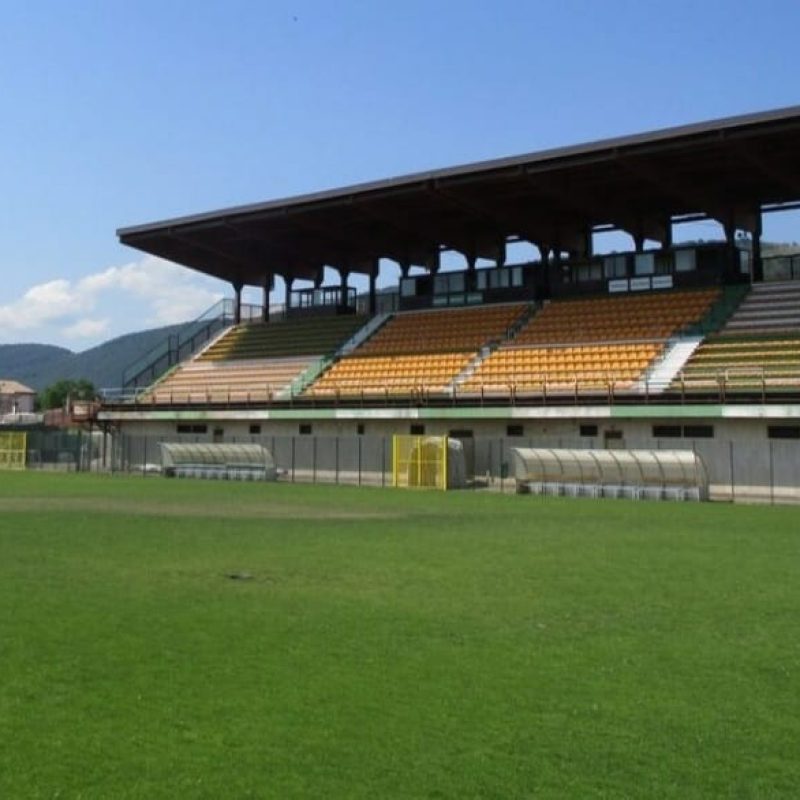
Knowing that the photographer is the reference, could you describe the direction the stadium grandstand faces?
facing the viewer and to the left of the viewer

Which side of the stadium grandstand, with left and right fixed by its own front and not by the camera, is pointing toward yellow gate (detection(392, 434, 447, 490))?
front

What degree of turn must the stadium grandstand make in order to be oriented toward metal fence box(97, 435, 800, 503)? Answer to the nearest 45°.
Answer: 0° — it already faces it
